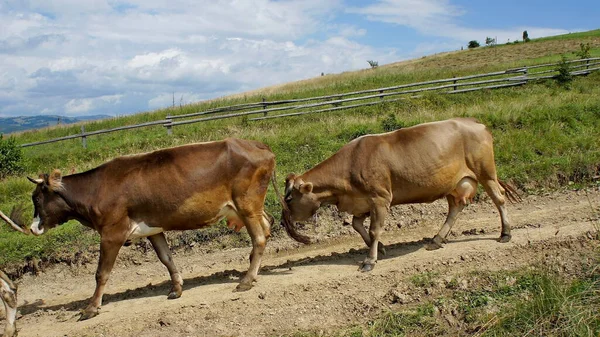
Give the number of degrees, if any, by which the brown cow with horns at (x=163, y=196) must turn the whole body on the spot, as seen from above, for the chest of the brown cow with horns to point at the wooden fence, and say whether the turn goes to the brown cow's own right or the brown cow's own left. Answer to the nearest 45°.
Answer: approximately 135° to the brown cow's own right

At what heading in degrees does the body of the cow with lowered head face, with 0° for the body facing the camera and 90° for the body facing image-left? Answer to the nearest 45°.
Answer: approximately 90°

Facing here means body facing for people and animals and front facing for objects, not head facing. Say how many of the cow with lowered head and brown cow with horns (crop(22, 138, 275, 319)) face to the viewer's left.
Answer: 2

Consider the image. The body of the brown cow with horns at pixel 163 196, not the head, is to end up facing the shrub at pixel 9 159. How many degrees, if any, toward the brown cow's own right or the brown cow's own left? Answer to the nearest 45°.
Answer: approximately 90° to the brown cow's own right

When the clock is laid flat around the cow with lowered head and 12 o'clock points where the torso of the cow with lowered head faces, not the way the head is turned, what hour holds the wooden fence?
The wooden fence is roughly at 3 o'clock from the cow with lowered head.

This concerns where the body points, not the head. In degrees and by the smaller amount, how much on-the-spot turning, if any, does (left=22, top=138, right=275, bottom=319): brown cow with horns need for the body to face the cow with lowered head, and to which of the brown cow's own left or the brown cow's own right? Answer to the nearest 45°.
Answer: approximately 180°

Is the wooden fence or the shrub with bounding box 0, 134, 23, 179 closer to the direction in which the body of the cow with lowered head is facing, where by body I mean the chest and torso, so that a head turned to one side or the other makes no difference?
the shrub

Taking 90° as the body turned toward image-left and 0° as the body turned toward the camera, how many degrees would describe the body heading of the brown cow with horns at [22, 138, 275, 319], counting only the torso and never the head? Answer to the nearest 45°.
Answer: approximately 90°

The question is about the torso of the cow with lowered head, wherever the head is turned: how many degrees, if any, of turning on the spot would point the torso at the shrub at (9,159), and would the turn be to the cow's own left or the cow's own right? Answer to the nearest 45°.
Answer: approximately 45° to the cow's own right
